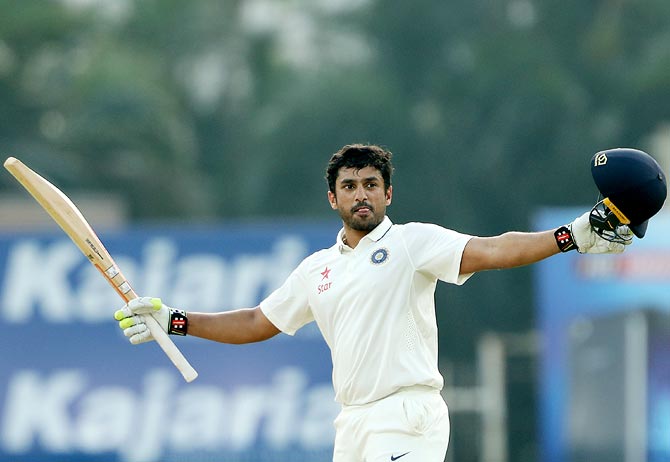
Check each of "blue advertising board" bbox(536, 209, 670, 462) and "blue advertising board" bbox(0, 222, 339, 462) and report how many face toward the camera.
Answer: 2

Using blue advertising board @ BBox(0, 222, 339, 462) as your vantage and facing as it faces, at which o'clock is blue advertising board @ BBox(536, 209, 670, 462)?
blue advertising board @ BBox(536, 209, 670, 462) is roughly at 9 o'clock from blue advertising board @ BBox(0, 222, 339, 462).

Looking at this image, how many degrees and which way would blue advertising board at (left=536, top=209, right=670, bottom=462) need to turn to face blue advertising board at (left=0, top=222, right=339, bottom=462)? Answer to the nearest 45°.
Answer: approximately 90° to its right

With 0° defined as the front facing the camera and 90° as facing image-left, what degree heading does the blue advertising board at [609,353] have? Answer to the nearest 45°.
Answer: approximately 0°
